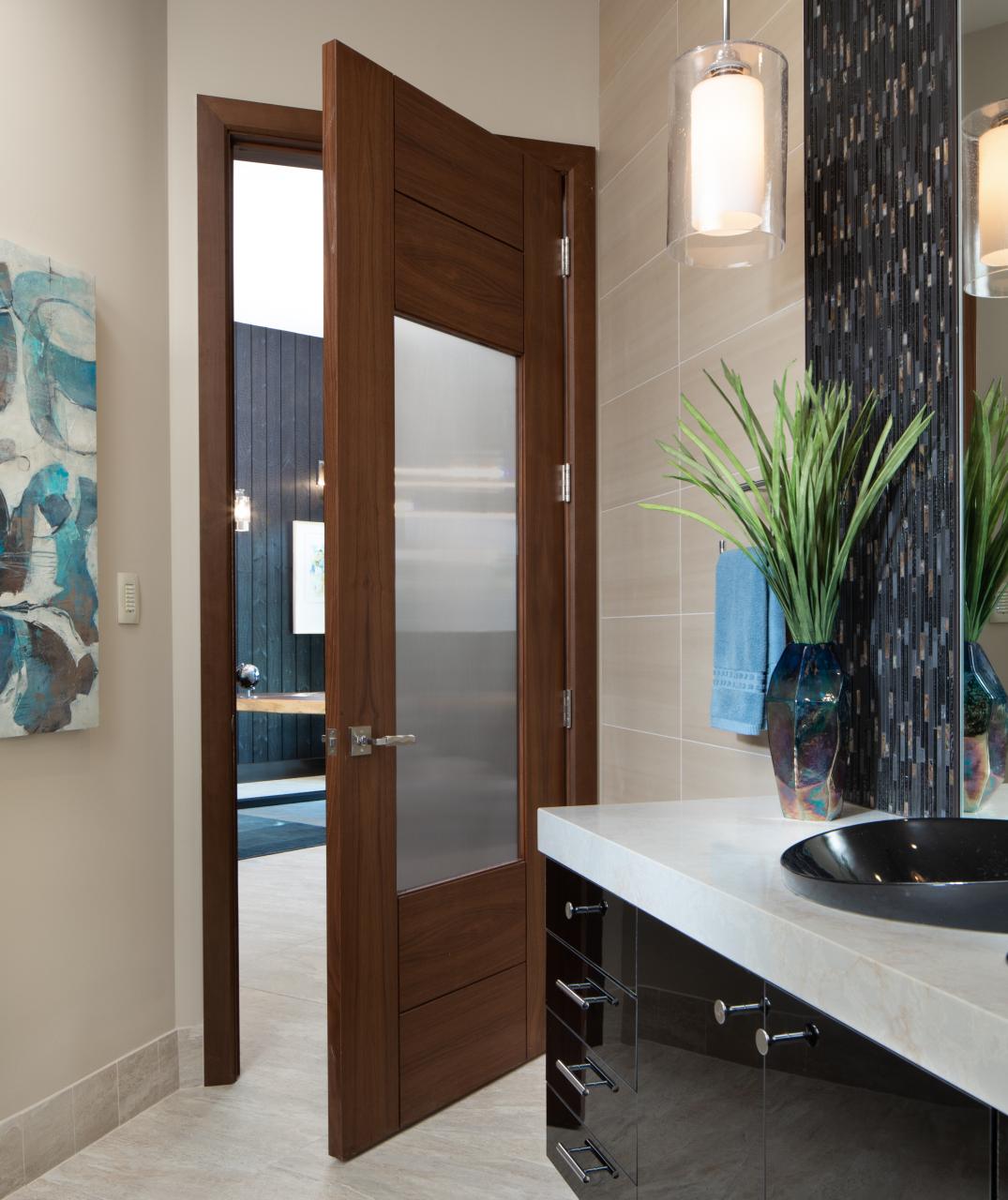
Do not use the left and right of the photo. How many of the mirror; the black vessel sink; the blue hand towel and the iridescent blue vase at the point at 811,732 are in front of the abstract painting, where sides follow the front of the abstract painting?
4

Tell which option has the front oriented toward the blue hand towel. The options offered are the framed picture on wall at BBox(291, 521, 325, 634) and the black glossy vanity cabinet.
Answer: the framed picture on wall

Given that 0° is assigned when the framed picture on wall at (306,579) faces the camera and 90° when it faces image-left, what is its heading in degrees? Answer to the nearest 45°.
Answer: approximately 0°

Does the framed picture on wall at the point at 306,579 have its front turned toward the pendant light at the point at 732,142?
yes

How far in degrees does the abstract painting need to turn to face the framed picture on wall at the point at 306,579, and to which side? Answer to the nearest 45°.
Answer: approximately 135° to its left

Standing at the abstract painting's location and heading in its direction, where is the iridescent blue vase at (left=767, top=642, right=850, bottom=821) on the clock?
The iridescent blue vase is roughly at 12 o'clock from the abstract painting.

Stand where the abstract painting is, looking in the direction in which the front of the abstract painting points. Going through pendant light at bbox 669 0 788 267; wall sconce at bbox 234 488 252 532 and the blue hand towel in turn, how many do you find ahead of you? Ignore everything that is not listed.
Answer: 2
